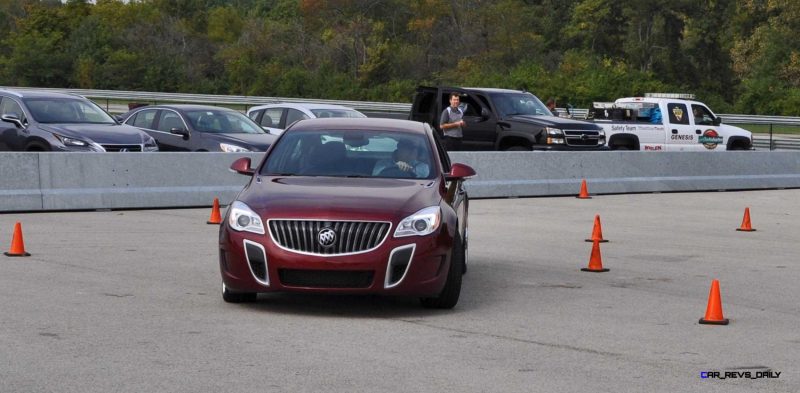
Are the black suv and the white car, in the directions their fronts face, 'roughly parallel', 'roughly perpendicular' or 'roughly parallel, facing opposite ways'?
roughly parallel

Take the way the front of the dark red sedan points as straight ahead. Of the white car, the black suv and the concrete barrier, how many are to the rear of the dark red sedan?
3

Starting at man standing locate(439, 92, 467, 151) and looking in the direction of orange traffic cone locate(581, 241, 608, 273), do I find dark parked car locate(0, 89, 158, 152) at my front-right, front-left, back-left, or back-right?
front-right

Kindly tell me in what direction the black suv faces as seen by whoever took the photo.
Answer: facing the viewer and to the right of the viewer

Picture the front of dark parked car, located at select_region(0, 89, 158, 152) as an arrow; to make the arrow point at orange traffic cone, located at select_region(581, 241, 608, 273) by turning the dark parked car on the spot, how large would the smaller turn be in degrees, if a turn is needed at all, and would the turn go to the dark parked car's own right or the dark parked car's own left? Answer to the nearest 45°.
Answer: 0° — it already faces it

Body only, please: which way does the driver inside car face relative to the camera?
toward the camera

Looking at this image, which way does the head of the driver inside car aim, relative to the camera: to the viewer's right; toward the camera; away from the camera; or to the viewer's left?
toward the camera

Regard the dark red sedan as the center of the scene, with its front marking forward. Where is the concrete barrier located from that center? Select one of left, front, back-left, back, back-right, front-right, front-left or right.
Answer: back

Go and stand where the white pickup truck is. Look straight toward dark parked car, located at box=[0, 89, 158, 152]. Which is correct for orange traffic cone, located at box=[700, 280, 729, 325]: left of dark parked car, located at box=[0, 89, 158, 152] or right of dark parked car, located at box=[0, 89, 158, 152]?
left

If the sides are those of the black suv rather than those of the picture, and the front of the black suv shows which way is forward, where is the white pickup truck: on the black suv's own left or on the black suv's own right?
on the black suv's own left
